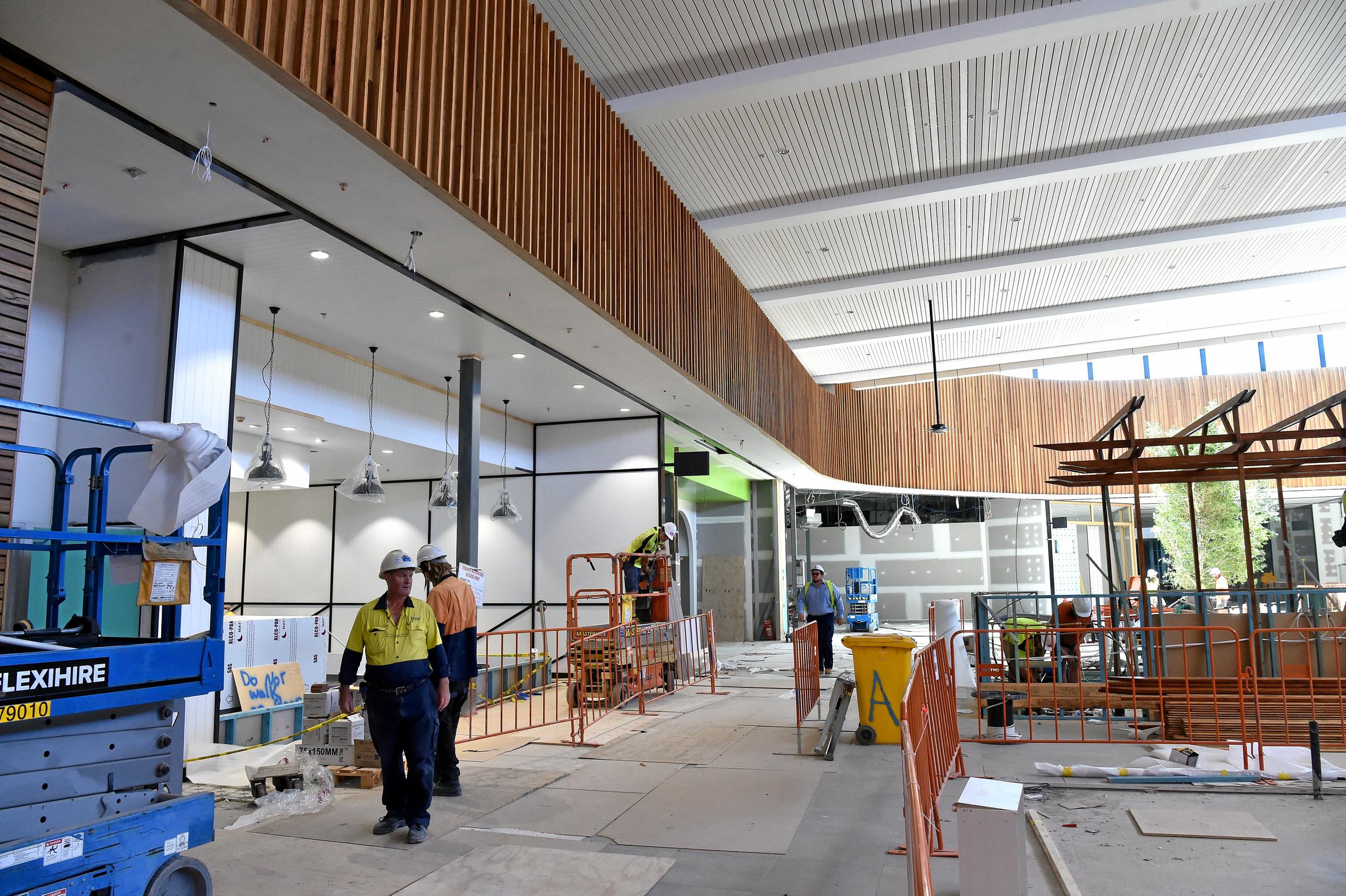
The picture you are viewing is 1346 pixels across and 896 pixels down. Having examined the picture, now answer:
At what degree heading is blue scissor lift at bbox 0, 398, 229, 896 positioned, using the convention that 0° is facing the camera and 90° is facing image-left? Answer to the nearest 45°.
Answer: approximately 270°

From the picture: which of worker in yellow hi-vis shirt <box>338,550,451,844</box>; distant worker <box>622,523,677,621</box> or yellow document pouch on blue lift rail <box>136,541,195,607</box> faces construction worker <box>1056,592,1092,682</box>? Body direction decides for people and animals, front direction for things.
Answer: the distant worker

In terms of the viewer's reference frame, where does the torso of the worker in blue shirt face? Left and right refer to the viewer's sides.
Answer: facing the viewer

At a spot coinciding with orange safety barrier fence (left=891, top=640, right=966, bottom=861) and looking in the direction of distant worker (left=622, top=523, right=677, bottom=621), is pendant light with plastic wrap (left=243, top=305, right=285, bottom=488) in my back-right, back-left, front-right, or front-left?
front-left

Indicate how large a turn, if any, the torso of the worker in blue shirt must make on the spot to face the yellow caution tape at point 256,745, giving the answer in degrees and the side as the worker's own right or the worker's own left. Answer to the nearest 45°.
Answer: approximately 45° to the worker's own right

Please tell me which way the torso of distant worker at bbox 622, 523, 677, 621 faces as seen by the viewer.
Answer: to the viewer's right

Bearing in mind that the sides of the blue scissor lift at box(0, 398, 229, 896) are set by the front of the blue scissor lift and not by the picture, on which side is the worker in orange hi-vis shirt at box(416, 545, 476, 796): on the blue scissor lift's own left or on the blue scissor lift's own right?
on the blue scissor lift's own left

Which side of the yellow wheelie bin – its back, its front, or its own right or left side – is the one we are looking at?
right

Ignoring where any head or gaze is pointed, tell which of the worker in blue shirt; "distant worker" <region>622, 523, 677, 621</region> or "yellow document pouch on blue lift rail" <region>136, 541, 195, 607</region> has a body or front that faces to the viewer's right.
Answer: the distant worker

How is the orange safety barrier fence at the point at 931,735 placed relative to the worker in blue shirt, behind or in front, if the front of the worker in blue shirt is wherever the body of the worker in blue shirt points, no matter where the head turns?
in front

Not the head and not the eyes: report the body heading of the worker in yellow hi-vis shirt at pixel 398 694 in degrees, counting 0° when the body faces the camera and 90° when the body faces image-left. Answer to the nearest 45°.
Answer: approximately 0°

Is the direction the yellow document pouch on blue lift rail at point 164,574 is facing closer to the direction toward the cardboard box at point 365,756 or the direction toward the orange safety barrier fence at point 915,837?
the orange safety barrier fence

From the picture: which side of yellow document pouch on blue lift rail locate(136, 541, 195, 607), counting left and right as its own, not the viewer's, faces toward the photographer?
front

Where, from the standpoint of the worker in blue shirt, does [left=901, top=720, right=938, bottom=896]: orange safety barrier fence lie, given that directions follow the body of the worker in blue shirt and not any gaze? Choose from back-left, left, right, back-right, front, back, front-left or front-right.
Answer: front

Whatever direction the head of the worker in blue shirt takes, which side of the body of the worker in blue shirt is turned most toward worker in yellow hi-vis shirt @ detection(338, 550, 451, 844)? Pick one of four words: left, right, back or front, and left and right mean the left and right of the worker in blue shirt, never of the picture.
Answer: front

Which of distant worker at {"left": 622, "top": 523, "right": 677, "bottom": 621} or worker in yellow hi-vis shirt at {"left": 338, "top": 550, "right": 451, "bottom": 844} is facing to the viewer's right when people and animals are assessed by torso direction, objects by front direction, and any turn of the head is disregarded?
the distant worker
